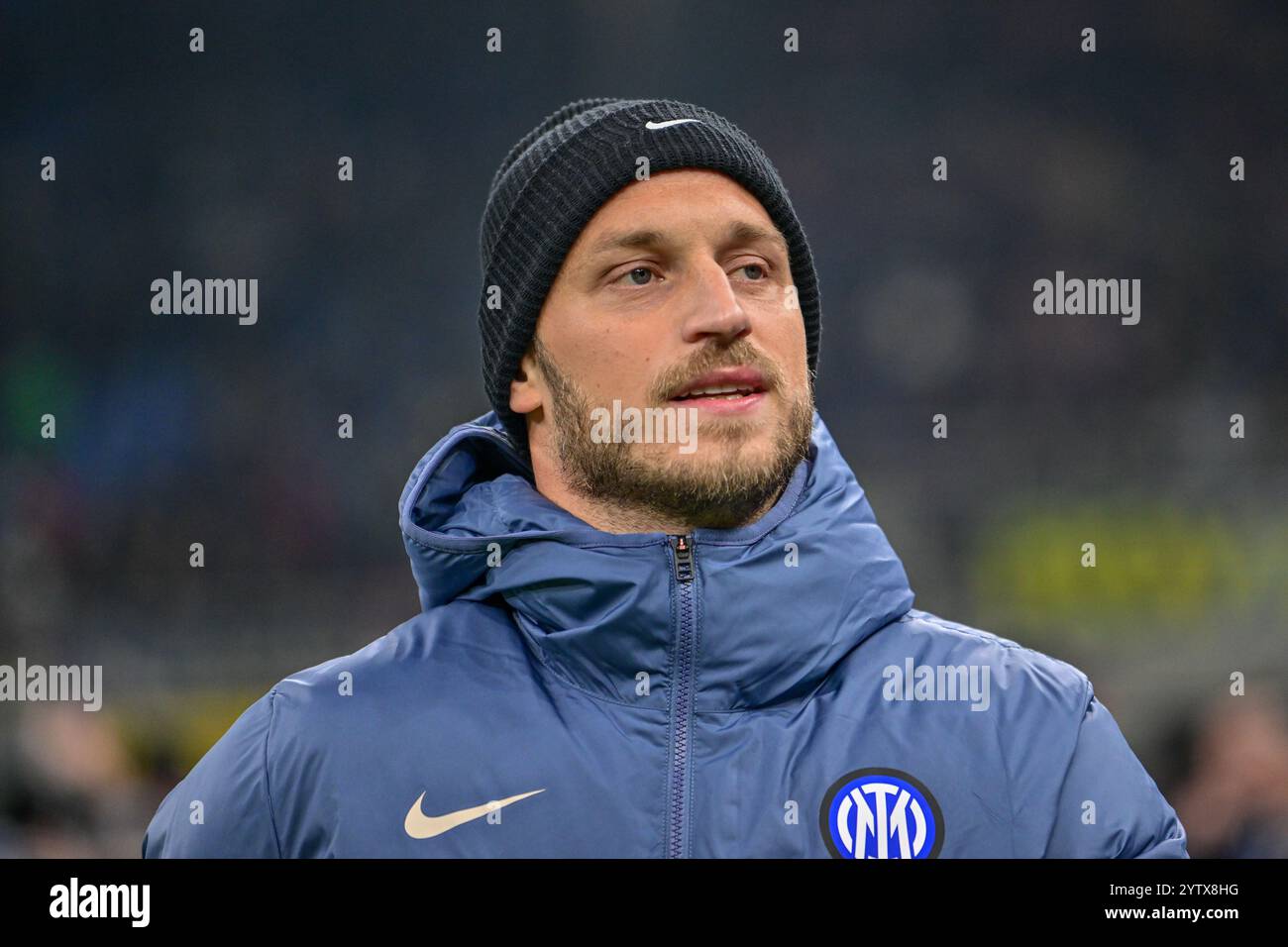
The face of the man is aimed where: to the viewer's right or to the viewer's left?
to the viewer's right

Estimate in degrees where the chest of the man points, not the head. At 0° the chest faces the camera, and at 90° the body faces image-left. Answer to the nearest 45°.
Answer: approximately 0°
